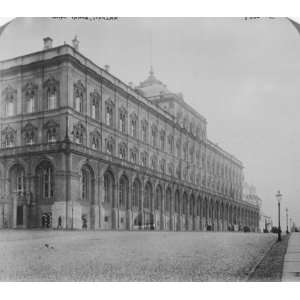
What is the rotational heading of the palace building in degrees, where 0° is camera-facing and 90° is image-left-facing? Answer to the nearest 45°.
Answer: approximately 315°
